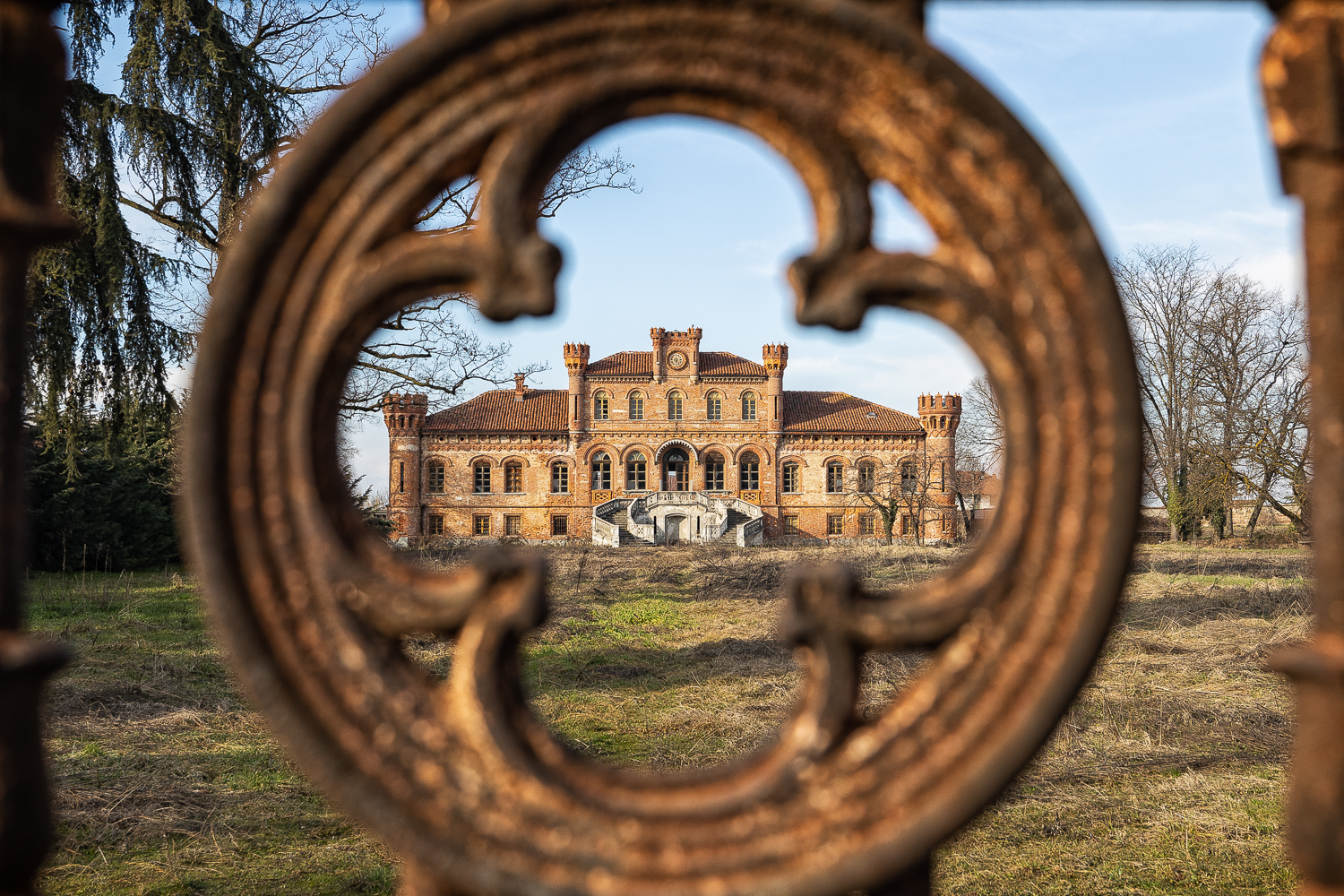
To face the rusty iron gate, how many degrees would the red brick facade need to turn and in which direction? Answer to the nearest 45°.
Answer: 0° — it already faces it

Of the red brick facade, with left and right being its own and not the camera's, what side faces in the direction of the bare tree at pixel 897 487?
left

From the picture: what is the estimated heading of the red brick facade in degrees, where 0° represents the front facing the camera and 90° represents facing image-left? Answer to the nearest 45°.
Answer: approximately 0°

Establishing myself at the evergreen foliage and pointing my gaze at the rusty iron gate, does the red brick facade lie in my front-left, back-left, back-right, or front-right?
back-left

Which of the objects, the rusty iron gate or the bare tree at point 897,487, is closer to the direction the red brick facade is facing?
the rusty iron gate

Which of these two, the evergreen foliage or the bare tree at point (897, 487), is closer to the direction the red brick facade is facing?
the evergreen foliage
